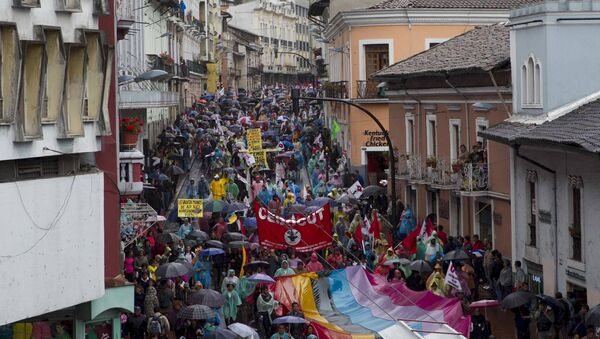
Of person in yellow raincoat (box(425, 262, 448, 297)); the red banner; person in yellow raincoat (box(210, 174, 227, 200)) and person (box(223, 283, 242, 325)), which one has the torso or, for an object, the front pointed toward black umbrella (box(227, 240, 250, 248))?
person in yellow raincoat (box(210, 174, 227, 200))

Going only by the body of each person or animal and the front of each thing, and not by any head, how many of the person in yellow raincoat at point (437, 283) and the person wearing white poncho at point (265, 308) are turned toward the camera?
2

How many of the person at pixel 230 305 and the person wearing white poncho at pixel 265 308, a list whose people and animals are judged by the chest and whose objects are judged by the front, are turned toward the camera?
2

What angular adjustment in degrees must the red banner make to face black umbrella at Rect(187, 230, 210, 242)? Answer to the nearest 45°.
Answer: approximately 135° to its right

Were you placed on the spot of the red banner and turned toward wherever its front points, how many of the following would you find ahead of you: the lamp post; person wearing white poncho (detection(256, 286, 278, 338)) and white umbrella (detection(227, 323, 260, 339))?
2

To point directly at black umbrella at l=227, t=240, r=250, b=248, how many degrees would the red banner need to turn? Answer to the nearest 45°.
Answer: approximately 135° to its right
